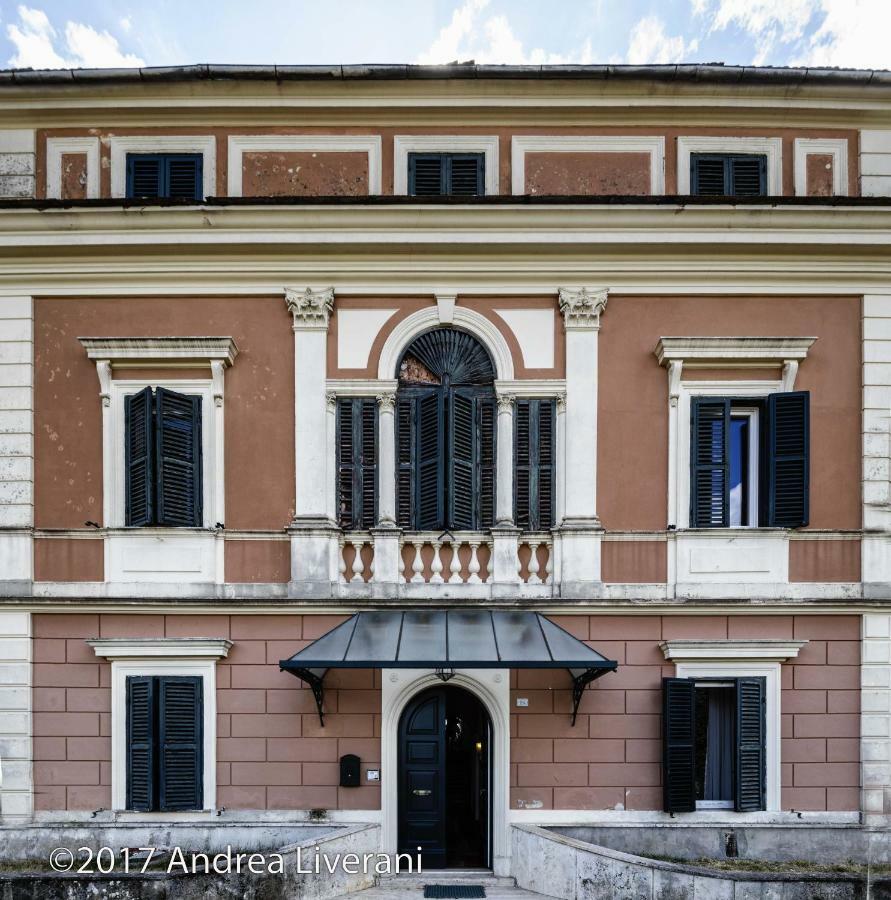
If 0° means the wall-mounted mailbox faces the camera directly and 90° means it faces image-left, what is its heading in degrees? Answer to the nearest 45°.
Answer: approximately 0°
